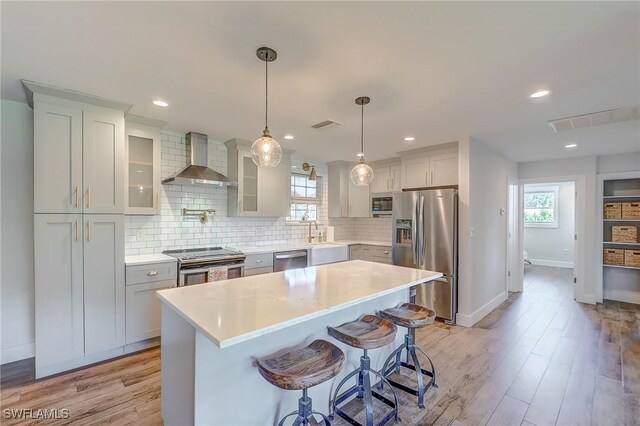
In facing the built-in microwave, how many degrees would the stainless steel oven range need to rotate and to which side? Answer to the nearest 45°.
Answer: approximately 45° to its left

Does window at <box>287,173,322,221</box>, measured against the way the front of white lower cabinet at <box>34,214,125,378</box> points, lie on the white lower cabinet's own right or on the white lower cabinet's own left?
on the white lower cabinet's own left

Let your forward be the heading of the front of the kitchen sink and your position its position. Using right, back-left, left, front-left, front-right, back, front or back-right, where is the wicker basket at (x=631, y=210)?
front-left

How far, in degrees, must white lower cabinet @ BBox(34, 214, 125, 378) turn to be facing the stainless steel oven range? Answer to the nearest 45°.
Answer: approximately 45° to its left

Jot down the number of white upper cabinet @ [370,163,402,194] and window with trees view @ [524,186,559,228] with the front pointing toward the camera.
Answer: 2

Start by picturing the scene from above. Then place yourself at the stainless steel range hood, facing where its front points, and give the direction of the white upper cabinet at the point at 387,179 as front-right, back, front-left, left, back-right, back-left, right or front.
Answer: front-left

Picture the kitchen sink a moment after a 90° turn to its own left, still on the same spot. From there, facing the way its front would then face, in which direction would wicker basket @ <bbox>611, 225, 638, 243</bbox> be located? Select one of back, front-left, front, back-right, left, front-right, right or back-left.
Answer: front-right

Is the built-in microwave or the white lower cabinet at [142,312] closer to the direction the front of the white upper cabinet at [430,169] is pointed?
the white lower cabinet

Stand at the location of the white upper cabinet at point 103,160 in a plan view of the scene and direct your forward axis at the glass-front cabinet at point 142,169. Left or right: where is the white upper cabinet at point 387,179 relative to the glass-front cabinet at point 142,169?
right

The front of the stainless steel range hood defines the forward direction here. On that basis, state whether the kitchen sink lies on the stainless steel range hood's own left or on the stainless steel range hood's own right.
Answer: on the stainless steel range hood's own left
